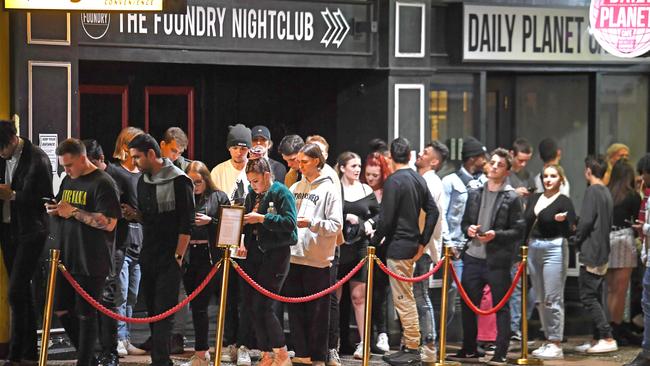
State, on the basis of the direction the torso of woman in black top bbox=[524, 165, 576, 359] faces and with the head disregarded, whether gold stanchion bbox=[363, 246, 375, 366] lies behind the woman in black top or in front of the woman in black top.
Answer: in front

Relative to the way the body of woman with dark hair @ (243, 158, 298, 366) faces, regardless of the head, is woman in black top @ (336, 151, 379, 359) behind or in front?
behind

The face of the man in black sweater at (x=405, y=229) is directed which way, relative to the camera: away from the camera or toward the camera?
away from the camera

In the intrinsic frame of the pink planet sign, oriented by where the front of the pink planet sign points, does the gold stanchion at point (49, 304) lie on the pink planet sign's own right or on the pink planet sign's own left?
on the pink planet sign's own right

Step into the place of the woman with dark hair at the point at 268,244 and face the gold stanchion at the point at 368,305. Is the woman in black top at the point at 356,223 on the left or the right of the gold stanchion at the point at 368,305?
left

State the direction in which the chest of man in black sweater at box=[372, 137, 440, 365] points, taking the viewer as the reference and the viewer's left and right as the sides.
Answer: facing away from the viewer and to the left of the viewer

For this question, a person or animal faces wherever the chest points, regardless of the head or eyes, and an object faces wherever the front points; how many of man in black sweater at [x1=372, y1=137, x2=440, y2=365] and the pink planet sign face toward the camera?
1

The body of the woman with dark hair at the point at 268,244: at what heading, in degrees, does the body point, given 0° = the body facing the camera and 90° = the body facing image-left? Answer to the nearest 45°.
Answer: approximately 45°

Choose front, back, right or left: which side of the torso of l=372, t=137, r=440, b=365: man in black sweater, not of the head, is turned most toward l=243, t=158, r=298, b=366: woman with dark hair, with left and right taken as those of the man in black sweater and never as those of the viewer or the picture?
left

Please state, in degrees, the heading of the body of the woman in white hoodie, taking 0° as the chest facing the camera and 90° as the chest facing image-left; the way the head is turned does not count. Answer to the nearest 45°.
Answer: approximately 45°

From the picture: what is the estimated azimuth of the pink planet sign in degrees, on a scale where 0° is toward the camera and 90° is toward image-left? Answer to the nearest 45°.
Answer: approximately 0°
